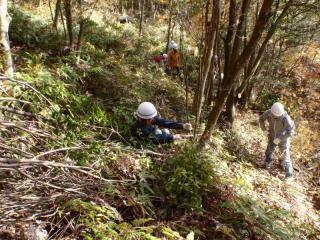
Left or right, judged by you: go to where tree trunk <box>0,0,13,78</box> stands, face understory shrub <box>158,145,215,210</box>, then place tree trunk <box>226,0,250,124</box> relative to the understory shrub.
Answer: left

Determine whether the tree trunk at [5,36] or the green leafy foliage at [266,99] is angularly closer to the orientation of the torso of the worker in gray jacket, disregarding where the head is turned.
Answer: the tree trunk

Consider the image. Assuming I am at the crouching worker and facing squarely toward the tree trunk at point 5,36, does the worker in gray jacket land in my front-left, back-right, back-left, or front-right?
back-right

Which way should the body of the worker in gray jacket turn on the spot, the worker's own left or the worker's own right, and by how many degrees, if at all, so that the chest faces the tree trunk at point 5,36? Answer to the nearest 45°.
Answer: approximately 45° to the worker's own right
